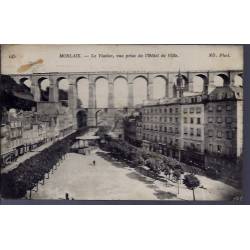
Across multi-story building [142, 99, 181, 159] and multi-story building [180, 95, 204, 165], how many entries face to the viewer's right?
0

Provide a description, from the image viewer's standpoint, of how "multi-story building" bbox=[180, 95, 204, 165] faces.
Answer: facing the viewer and to the left of the viewer
